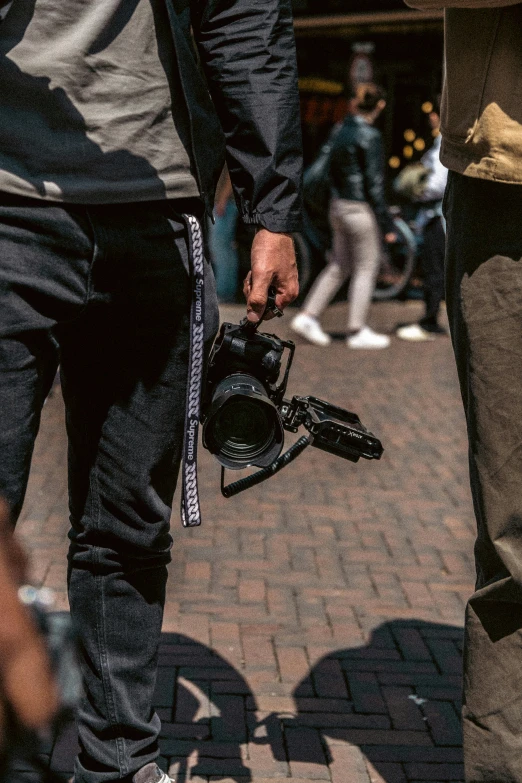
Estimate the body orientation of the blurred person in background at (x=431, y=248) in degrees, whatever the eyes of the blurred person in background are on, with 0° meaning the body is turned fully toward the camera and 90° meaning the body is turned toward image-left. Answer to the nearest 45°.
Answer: approximately 90°

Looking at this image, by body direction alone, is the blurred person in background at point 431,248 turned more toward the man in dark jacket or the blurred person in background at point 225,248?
the blurred person in background

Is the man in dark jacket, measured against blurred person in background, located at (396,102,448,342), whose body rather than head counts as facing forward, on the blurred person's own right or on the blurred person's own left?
on the blurred person's own left

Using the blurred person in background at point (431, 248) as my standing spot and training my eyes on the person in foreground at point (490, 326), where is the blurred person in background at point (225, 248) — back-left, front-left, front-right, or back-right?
back-right

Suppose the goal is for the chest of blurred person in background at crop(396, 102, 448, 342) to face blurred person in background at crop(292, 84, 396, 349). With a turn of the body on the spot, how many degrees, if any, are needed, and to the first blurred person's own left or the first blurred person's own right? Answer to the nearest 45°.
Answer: approximately 45° to the first blurred person's own left

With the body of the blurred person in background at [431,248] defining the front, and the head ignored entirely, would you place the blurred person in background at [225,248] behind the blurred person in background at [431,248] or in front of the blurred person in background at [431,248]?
in front
